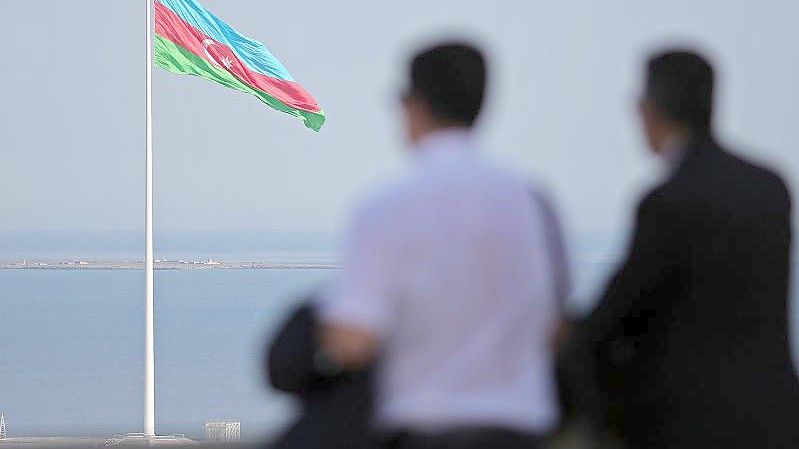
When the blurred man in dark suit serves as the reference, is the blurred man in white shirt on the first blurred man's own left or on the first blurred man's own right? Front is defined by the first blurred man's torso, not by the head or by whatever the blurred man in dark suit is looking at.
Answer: on the first blurred man's own left

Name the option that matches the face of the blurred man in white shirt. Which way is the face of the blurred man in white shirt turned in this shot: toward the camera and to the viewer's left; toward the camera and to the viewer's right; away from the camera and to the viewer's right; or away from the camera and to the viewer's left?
away from the camera and to the viewer's left

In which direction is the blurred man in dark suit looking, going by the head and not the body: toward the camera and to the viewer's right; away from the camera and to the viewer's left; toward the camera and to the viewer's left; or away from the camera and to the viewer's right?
away from the camera and to the viewer's left

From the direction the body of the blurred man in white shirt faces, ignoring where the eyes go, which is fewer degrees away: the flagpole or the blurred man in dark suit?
the flagpole

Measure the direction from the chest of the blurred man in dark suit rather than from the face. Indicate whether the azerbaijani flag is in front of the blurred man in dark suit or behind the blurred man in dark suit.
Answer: in front

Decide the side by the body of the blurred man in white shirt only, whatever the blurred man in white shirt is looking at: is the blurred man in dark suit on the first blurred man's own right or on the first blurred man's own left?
on the first blurred man's own right

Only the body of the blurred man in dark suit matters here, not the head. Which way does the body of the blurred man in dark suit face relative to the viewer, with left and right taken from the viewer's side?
facing away from the viewer and to the left of the viewer

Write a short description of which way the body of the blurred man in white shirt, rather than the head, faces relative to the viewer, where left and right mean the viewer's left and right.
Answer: facing away from the viewer and to the left of the viewer

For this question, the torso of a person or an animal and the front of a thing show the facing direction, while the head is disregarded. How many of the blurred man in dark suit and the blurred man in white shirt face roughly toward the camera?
0
